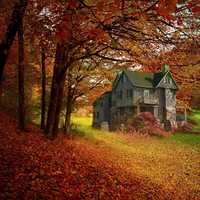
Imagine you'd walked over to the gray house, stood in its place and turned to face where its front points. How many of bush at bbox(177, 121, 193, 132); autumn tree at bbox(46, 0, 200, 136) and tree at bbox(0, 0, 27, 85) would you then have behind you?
0

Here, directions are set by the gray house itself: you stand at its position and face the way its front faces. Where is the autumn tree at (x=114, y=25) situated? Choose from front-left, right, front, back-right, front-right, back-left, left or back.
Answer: front-right

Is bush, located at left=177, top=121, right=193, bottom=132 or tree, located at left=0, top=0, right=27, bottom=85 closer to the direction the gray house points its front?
the bush

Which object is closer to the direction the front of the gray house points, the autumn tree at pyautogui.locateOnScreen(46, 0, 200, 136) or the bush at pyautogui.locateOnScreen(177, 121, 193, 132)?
the bush

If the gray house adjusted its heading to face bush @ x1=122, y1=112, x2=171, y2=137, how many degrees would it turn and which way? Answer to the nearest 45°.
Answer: approximately 45° to its right

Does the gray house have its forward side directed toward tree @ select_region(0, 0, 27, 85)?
no

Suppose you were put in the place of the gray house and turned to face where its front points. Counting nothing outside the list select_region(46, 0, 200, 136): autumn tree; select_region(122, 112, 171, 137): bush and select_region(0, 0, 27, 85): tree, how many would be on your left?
0

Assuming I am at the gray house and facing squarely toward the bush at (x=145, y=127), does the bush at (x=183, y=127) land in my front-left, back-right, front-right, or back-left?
front-left

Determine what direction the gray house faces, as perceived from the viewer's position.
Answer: facing the viewer and to the right of the viewer
